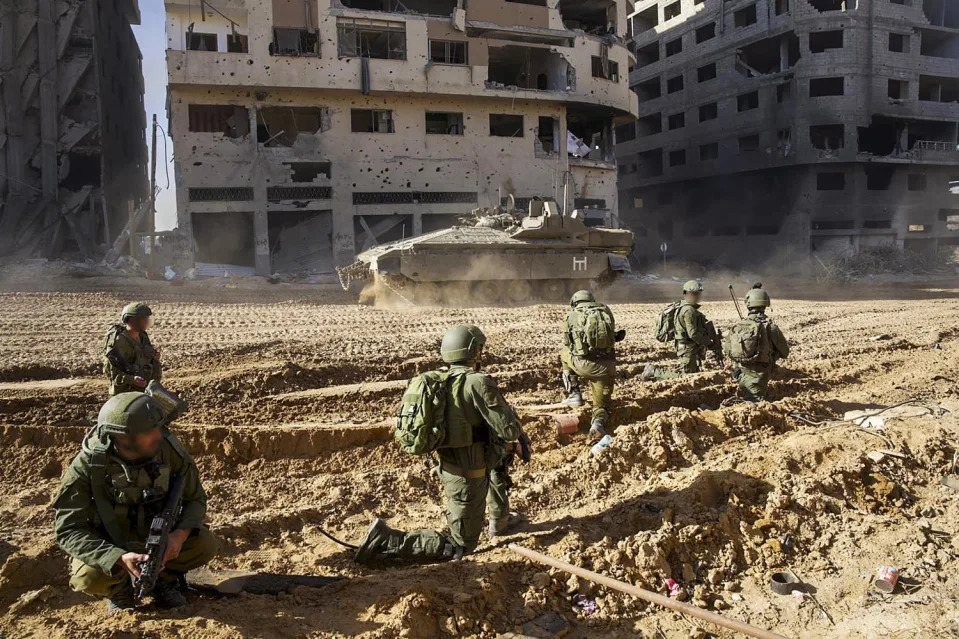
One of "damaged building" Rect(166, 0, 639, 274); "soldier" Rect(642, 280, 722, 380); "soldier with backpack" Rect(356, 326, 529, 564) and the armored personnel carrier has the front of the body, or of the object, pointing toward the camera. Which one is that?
the damaged building

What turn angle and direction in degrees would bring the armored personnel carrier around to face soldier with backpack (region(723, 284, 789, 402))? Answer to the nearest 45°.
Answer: approximately 90° to its left

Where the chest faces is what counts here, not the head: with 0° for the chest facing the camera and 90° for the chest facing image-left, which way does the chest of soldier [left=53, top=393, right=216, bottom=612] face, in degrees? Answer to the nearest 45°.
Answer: approximately 315°

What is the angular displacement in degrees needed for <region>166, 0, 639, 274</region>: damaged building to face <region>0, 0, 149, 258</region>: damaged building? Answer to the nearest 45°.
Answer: approximately 90° to its right

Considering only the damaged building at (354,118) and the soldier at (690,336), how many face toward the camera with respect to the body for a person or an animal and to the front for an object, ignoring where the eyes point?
1

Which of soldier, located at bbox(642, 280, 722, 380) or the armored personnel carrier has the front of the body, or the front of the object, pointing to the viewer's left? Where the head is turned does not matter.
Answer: the armored personnel carrier

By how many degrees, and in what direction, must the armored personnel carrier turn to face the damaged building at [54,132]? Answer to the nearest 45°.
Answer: approximately 45° to its right

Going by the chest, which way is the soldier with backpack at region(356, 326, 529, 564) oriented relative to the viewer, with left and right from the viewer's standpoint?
facing away from the viewer and to the right of the viewer

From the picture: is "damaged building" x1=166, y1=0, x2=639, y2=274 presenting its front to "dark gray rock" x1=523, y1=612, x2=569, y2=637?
yes

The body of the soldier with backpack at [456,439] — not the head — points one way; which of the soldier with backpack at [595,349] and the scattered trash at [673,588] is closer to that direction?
the soldier with backpack
